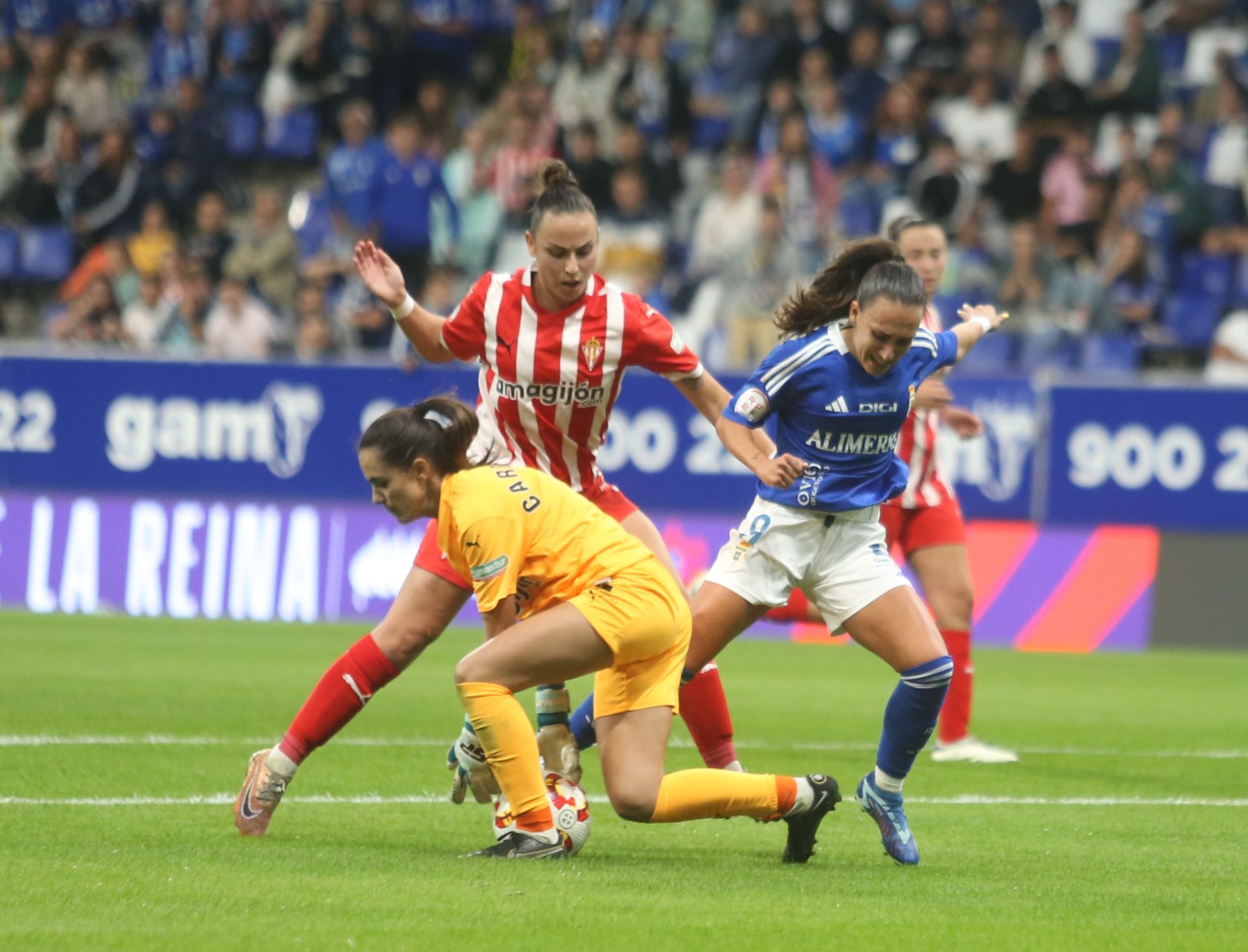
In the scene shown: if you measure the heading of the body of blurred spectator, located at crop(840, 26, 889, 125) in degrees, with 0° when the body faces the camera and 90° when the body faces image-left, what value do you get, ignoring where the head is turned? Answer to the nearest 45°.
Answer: approximately 0°

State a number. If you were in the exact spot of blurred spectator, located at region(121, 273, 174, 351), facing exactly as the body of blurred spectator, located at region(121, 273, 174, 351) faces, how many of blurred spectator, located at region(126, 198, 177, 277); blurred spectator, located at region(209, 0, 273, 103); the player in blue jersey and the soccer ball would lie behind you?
2

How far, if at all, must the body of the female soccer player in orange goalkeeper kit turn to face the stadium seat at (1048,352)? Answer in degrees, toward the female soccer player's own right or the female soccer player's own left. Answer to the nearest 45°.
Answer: approximately 90° to the female soccer player's own right

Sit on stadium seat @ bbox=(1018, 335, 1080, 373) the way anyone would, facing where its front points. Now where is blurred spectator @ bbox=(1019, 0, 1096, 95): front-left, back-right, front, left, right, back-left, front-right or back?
back

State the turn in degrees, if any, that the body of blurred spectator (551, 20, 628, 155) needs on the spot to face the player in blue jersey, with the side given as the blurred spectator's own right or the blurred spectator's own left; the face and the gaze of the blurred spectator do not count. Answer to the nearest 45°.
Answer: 0° — they already face them
